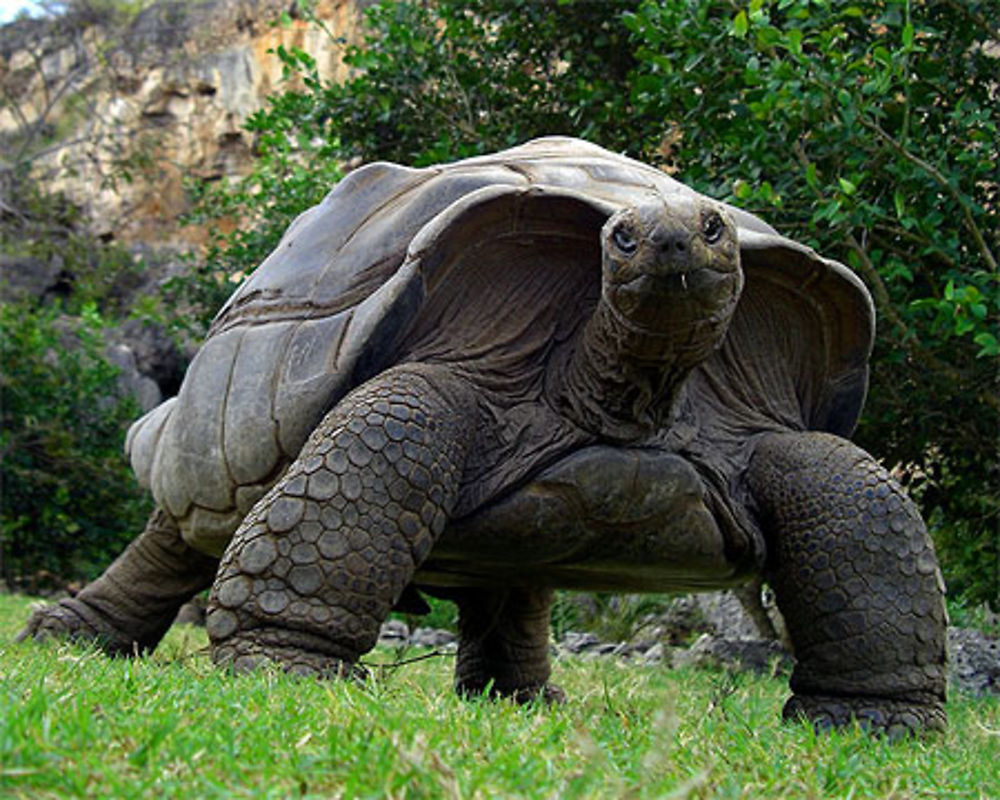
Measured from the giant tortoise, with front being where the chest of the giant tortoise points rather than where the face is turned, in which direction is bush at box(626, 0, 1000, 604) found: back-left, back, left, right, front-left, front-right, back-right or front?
left

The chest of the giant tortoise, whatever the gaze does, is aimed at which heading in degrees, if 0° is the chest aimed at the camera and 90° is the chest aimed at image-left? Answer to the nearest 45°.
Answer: approximately 315°

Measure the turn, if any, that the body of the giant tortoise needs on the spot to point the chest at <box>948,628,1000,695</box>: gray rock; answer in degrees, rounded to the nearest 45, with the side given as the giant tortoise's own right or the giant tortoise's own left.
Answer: approximately 90° to the giant tortoise's own left
